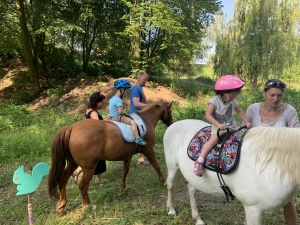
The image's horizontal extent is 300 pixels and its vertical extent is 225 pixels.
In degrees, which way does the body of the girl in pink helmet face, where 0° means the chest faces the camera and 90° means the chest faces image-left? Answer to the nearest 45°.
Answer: approximately 315°

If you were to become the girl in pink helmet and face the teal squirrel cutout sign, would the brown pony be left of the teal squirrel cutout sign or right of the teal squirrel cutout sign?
right

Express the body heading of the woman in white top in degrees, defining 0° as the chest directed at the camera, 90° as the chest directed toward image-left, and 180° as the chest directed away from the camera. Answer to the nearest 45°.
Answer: approximately 0°

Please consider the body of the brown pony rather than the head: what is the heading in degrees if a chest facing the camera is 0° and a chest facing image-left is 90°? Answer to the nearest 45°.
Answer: approximately 225°

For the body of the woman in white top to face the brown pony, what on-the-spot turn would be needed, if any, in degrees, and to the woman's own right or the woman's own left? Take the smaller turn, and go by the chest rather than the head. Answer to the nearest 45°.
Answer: approximately 90° to the woman's own right

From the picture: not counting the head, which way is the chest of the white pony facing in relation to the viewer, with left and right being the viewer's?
facing the viewer and to the right of the viewer

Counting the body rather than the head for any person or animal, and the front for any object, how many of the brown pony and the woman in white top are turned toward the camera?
1

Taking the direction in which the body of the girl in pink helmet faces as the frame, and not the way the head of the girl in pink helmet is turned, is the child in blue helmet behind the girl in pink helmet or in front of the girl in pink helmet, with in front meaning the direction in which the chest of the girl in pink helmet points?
behind

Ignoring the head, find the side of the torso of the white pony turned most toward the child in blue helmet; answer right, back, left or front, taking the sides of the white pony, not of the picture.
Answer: back

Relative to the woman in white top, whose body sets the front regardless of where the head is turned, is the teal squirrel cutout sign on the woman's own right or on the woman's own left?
on the woman's own right
